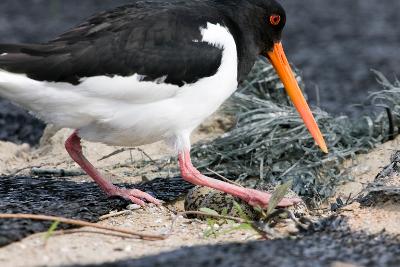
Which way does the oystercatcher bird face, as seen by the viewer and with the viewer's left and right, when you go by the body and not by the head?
facing to the right of the viewer
